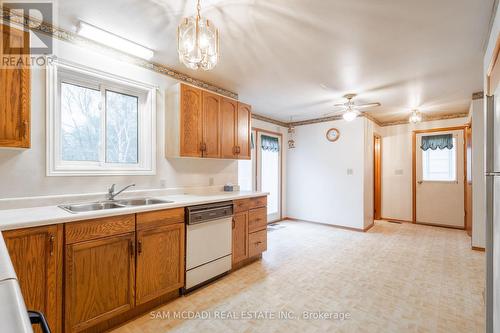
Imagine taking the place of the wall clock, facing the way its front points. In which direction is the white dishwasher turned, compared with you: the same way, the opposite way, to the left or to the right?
to the left

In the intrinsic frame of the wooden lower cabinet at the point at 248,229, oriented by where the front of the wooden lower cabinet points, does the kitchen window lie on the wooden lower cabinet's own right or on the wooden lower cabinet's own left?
on the wooden lower cabinet's own right

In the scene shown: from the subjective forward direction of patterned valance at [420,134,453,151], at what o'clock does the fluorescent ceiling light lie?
The fluorescent ceiling light is roughly at 1 o'clock from the patterned valance.

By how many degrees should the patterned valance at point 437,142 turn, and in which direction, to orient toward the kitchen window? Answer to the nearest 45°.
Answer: approximately 45° to its right

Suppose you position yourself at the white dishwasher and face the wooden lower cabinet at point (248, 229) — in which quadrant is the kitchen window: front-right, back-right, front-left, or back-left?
back-left

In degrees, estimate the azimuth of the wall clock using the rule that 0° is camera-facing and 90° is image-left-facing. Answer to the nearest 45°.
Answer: approximately 0°

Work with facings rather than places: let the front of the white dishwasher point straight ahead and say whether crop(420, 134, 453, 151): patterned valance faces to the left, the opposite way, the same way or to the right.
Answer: to the right

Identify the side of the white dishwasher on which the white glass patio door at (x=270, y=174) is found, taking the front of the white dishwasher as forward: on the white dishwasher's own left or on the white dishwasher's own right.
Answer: on the white dishwasher's own left

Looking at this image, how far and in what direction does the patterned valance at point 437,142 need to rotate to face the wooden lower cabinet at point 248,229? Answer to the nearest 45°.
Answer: approximately 45° to its right

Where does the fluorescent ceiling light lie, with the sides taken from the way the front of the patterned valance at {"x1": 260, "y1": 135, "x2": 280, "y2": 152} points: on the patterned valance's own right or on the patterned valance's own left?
on the patterned valance's own right

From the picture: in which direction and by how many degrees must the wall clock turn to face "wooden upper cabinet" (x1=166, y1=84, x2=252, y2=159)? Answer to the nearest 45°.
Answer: approximately 45° to its right

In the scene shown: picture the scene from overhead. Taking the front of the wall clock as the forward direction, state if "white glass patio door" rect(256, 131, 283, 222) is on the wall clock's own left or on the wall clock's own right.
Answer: on the wall clock's own right
